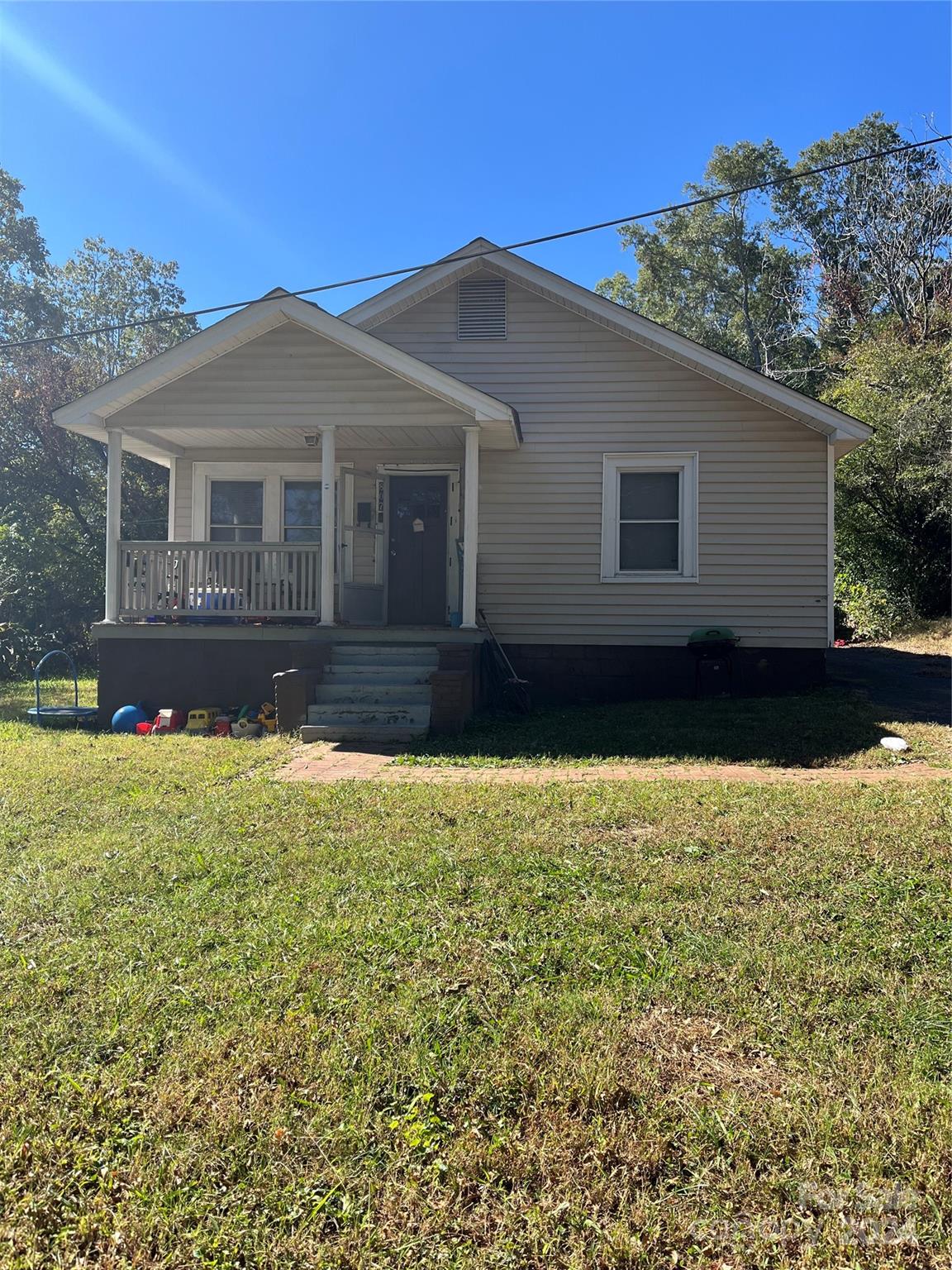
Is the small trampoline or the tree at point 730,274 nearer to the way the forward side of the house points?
the small trampoline

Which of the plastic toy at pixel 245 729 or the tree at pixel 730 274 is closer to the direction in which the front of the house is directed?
the plastic toy

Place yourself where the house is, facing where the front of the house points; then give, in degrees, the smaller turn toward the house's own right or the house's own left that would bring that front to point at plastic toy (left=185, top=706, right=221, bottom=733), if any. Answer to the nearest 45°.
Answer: approximately 45° to the house's own right

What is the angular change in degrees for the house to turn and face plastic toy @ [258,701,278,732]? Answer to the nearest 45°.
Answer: approximately 45° to its right

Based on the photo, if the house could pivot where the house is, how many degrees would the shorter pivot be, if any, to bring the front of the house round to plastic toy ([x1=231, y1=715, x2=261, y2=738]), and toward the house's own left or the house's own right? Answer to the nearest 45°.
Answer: approximately 45° to the house's own right

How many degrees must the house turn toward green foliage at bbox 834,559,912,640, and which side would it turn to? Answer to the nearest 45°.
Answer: approximately 135° to its left

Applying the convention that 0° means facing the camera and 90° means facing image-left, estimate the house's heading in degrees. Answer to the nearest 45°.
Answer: approximately 0°

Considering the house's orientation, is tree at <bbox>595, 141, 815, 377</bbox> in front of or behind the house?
behind

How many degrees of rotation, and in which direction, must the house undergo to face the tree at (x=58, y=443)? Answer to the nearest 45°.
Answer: approximately 135° to its right

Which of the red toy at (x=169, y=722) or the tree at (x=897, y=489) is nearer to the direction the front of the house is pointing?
the red toy
